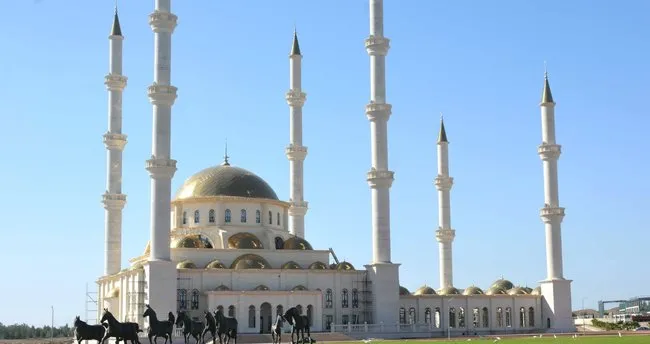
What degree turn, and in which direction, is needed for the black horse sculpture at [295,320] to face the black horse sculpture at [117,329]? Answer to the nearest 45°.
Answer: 0° — it already faces it

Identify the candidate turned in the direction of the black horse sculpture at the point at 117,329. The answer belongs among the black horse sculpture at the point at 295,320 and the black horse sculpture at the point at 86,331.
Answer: the black horse sculpture at the point at 295,320

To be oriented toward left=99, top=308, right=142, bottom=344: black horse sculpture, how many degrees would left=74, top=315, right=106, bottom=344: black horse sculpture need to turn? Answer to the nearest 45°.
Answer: approximately 135° to its right

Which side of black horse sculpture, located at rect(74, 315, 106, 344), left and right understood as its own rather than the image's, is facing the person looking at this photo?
left

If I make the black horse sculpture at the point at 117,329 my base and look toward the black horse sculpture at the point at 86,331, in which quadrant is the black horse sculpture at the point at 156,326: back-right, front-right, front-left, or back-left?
back-right

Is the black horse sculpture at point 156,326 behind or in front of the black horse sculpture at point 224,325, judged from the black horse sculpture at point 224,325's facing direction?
in front

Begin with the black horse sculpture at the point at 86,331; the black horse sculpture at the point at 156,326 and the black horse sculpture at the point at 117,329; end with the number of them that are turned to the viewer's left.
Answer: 3

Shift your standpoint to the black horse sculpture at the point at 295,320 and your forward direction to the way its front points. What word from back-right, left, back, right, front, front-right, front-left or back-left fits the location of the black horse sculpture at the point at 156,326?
front-right

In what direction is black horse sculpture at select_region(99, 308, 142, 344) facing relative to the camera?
to the viewer's left

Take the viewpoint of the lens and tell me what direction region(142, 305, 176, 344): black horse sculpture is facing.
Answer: facing to the left of the viewer

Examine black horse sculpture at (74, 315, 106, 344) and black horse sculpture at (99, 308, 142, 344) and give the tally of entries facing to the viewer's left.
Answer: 2

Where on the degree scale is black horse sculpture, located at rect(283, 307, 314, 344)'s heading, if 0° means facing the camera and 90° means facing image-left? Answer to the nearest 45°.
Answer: approximately 45°
